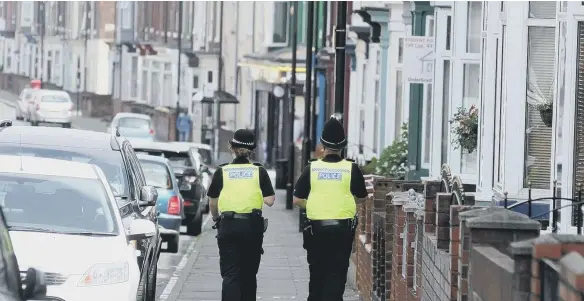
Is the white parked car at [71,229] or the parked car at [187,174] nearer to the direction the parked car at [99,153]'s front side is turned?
the white parked car

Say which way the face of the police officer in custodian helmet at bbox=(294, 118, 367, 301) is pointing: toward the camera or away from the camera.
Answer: away from the camera

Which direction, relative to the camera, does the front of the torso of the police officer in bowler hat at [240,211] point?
away from the camera

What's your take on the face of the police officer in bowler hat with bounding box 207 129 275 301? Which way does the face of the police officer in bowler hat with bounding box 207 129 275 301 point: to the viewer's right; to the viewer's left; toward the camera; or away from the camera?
away from the camera

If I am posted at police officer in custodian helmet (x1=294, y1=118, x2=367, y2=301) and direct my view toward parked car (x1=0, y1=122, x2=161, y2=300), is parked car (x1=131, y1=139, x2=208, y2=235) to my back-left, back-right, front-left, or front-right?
front-right

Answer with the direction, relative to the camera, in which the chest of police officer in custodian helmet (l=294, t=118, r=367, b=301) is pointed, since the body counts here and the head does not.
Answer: away from the camera

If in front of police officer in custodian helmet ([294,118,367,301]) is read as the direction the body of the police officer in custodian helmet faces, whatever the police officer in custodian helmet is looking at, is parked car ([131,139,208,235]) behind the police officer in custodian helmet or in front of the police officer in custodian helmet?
in front

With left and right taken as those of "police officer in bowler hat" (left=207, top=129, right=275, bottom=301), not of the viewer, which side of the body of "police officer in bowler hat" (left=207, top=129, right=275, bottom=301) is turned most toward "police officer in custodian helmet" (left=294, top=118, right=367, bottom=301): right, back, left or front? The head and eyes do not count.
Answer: right

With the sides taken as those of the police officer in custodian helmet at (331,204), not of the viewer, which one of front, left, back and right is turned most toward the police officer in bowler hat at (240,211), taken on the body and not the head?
left

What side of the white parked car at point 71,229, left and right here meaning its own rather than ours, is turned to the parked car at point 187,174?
back

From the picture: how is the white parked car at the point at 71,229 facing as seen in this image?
toward the camera

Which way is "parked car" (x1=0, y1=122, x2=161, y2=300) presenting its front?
toward the camera
